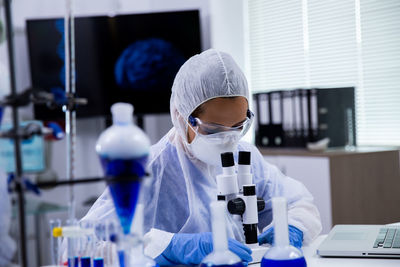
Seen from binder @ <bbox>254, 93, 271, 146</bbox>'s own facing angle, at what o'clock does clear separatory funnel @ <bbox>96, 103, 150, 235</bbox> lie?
The clear separatory funnel is roughly at 12 o'clock from the binder.

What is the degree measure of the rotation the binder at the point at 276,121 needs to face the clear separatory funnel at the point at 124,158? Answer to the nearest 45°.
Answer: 0° — it already faces it

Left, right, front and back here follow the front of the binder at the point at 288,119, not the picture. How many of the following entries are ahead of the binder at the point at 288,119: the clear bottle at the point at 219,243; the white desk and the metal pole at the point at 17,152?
3

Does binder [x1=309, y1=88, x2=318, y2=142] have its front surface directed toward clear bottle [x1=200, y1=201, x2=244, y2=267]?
yes

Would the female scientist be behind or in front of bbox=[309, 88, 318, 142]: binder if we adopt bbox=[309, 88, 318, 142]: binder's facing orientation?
in front

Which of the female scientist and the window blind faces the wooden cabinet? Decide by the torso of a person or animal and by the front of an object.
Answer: the window blind

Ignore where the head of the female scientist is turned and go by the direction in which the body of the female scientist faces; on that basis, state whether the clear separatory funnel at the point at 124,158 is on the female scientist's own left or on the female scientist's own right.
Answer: on the female scientist's own right

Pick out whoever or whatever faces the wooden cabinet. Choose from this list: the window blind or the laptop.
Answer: the window blind

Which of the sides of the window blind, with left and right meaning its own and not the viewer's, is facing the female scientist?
front

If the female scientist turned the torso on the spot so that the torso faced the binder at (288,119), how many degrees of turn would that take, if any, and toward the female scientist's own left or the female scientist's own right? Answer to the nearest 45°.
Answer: approximately 135° to the female scientist's own left

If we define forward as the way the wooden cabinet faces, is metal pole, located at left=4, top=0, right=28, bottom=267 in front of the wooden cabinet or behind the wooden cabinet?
in front

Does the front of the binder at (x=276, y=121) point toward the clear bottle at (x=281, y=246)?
yes

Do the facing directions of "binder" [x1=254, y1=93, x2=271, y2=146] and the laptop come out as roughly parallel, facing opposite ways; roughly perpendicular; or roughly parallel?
roughly perpendicular
